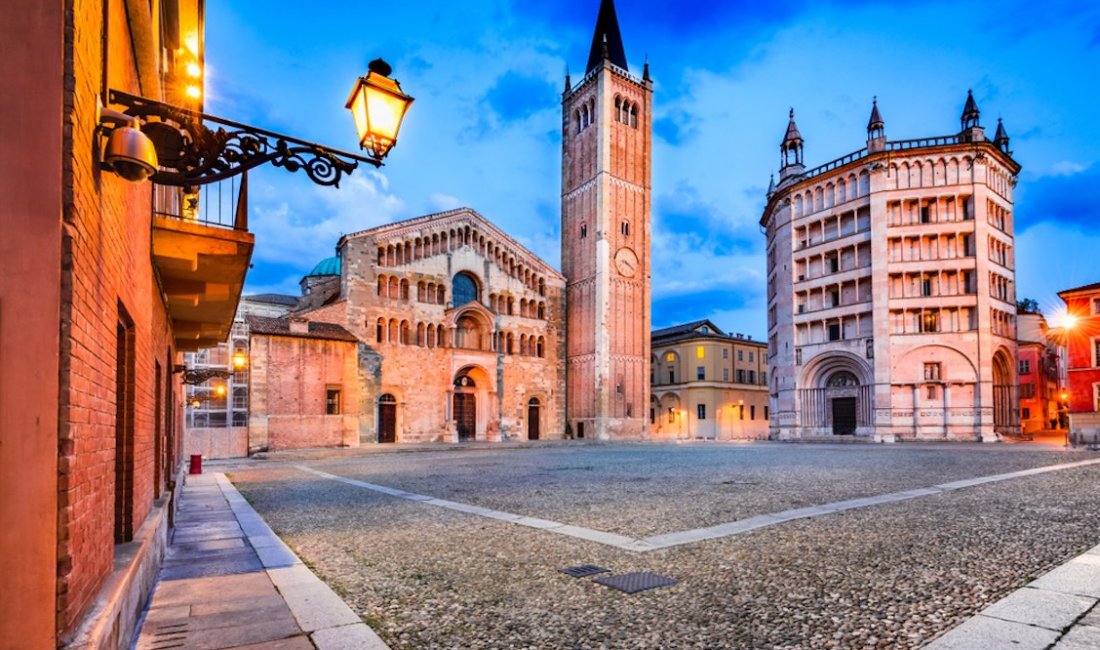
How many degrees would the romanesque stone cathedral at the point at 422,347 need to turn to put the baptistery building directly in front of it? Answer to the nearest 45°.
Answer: approximately 45° to its left

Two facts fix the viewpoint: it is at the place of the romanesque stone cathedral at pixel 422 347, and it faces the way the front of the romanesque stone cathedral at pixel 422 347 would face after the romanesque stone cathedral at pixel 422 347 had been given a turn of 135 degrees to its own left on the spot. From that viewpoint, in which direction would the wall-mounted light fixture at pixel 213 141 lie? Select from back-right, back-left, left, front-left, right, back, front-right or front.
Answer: back

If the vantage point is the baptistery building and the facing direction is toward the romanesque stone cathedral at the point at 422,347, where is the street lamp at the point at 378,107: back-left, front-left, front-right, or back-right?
front-left

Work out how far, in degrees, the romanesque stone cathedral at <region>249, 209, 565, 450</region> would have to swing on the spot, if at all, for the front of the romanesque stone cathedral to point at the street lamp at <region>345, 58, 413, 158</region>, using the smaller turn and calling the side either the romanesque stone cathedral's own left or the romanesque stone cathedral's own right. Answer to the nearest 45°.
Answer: approximately 45° to the romanesque stone cathedral's own right
